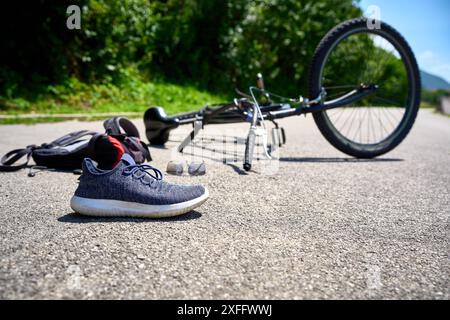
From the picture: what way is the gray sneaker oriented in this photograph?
to the viewer's right

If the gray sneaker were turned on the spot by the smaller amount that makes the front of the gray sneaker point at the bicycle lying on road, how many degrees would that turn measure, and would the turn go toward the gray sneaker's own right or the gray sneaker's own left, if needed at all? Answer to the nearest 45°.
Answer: approximately 45° to the gray sneaker's own left
